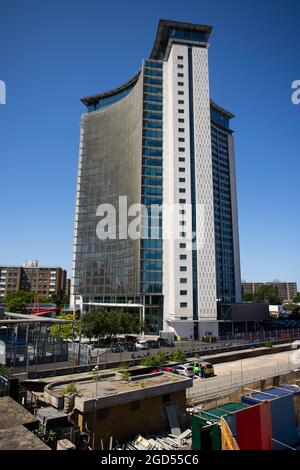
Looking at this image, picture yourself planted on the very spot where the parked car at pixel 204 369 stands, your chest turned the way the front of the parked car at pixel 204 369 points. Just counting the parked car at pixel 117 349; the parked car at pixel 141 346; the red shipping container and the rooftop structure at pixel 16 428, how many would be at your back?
2

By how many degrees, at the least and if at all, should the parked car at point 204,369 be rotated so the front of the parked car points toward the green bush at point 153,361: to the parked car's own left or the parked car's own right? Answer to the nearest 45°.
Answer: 0° — it already faces it

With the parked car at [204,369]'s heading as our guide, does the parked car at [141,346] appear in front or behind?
behind

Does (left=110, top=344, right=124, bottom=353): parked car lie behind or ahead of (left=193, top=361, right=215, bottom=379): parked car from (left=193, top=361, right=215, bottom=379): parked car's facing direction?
behind

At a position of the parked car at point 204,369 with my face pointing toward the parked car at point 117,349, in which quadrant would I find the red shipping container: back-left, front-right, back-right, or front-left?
back-left

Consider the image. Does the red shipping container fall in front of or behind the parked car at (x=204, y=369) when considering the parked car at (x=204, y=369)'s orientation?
in front
